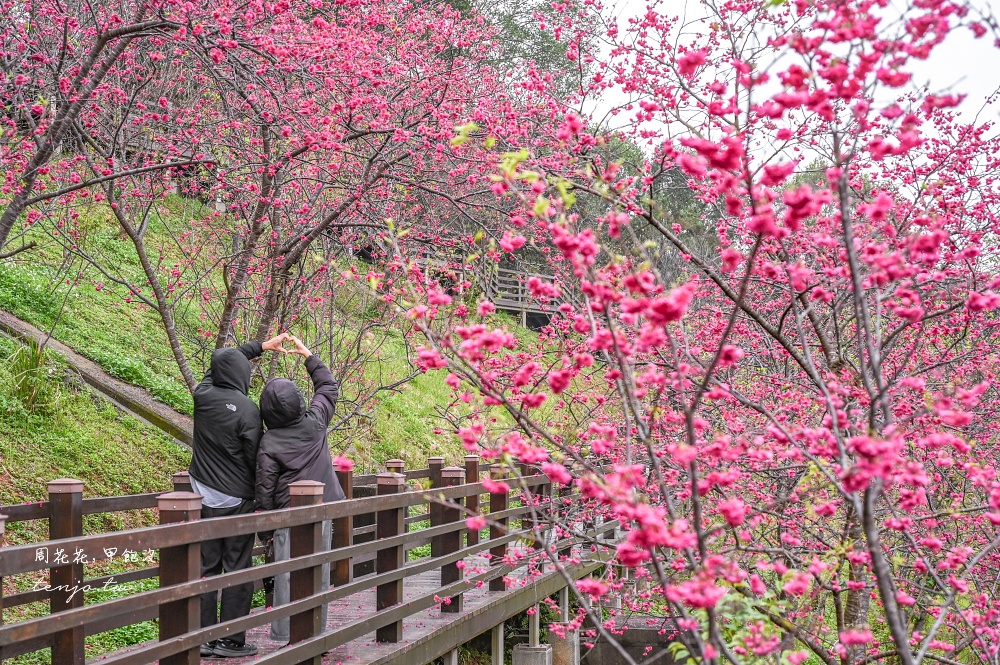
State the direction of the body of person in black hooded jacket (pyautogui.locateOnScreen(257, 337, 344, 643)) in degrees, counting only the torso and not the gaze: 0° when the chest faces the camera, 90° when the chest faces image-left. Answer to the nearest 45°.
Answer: approximately 180°

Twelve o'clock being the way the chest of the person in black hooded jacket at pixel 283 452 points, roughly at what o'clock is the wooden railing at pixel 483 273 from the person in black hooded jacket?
The wooden railing is roughly at 1 o'clock from the person in black hooded jacket.

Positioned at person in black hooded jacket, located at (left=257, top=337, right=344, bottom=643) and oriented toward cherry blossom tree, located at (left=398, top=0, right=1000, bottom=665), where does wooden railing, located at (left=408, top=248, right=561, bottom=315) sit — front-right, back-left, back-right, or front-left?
back-left

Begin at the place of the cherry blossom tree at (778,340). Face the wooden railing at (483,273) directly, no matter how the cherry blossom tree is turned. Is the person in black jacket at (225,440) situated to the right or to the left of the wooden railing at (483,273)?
left
